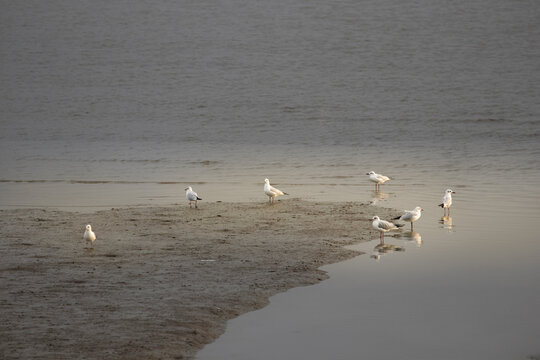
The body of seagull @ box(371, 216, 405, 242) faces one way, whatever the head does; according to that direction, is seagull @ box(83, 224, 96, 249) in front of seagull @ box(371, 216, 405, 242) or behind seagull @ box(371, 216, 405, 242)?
in front

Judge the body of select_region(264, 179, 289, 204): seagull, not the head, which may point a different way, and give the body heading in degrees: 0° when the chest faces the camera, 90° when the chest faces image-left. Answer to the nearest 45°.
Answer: approximately 90°

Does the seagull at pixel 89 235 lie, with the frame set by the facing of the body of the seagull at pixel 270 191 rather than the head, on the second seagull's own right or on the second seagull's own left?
on the second seagull's own left

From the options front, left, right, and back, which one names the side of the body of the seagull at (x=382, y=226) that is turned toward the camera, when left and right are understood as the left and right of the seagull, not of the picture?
left

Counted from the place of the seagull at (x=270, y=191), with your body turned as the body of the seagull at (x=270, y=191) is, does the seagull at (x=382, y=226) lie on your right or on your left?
on your left
